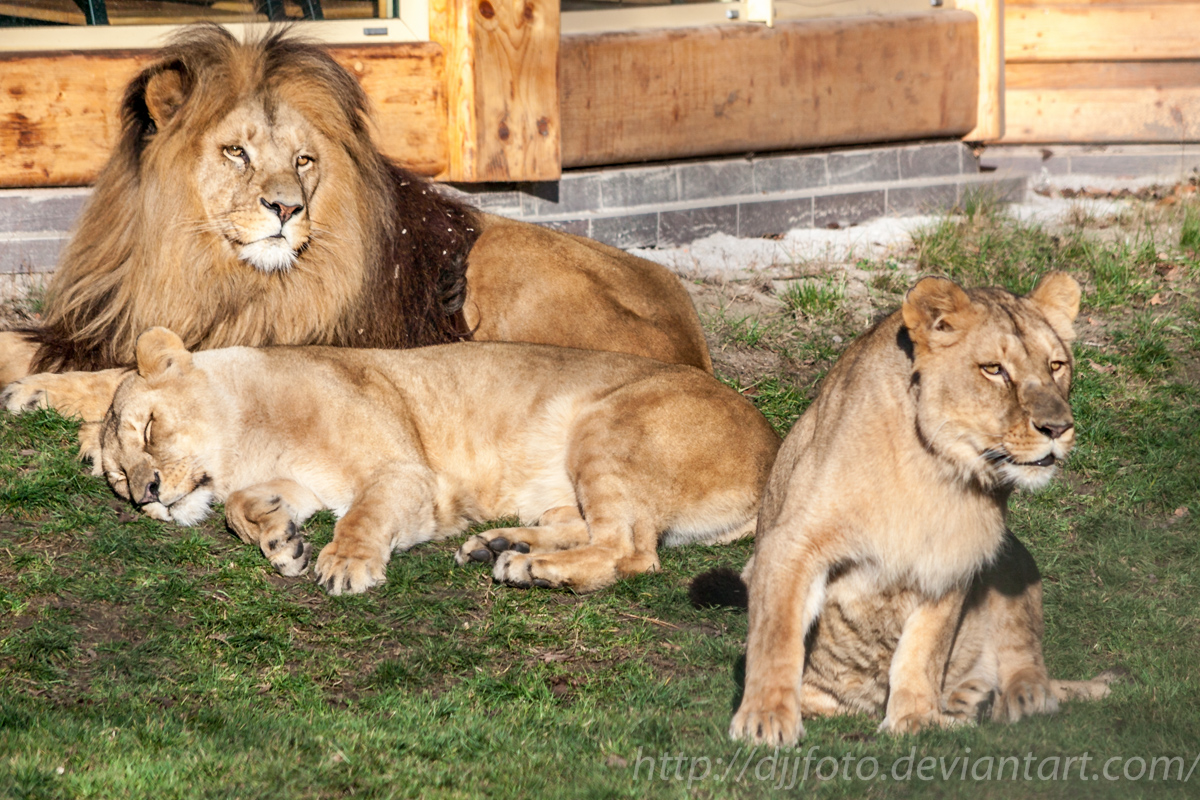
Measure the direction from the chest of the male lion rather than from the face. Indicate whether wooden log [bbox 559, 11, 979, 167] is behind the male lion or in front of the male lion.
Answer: behind

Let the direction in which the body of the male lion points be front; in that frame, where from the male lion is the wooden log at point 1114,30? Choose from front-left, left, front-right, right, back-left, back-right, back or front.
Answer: back

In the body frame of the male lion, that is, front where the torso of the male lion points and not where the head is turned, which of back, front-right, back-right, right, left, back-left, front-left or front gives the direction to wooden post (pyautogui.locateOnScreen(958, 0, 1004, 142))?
back

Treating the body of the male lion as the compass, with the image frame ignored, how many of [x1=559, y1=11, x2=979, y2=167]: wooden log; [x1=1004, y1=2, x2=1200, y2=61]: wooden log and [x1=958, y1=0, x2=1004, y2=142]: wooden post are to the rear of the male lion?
3

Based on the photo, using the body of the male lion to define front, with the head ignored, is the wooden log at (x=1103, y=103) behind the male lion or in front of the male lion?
behind

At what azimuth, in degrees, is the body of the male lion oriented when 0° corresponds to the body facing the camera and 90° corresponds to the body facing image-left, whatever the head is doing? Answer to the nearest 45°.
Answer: approximately 45°

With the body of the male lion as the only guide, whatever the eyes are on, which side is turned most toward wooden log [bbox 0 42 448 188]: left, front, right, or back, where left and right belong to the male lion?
right
